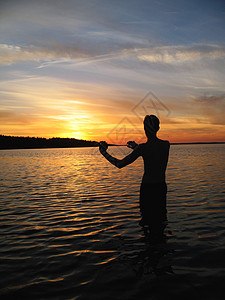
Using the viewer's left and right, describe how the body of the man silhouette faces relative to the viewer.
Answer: facing away from the viewer and to the left of the viewer
